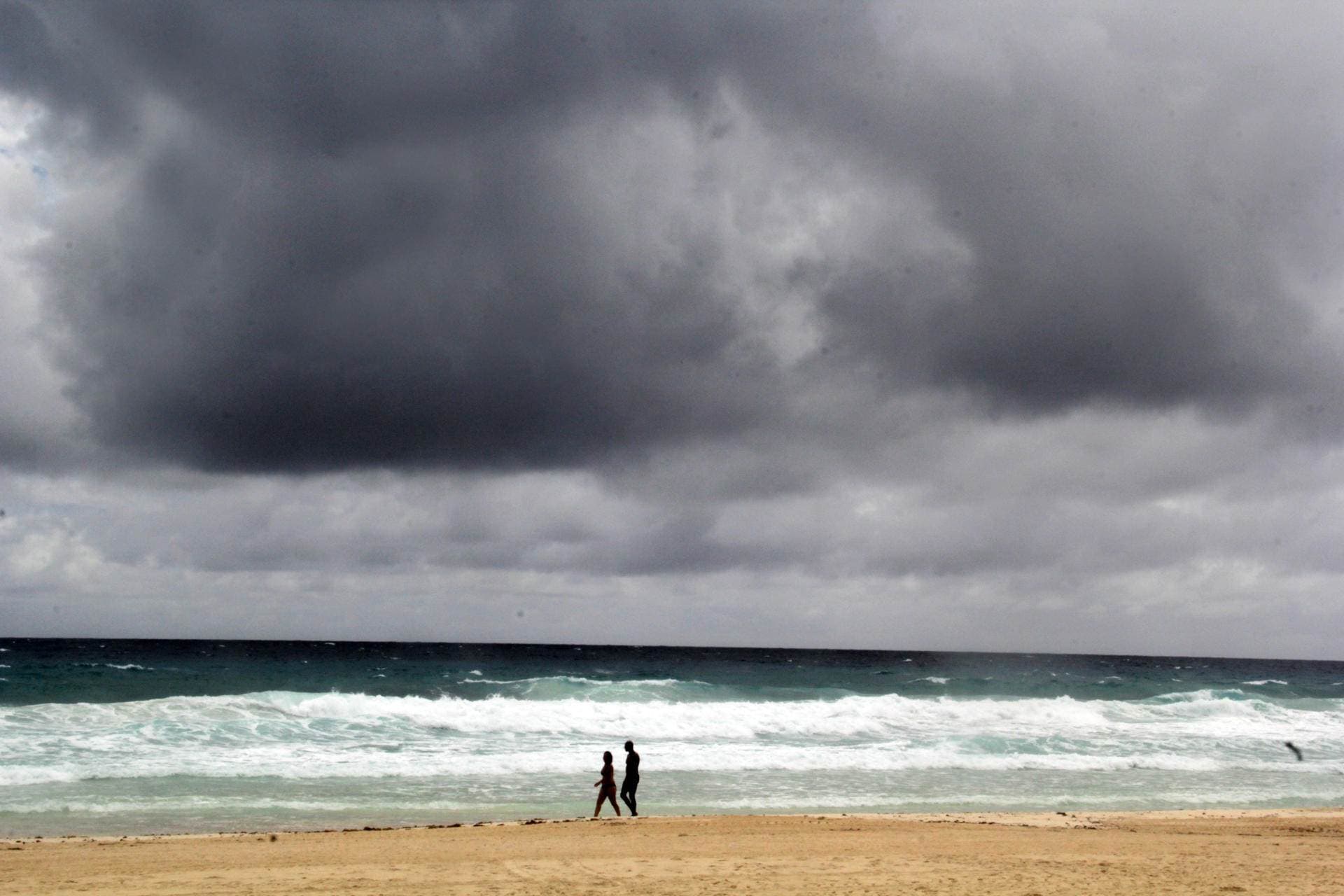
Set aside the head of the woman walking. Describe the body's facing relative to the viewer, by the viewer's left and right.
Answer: facing to the left of the viewer

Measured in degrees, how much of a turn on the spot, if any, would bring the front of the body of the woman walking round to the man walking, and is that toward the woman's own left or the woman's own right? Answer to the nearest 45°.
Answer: approximately 135° to the woman's own right
